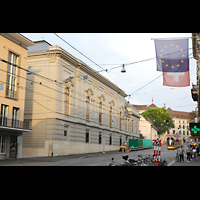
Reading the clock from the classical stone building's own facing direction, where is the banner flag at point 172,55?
The banner flag is roughly at 1 o'clock from the classical stone building.

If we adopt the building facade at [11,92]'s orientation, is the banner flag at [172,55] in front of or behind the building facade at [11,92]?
in front

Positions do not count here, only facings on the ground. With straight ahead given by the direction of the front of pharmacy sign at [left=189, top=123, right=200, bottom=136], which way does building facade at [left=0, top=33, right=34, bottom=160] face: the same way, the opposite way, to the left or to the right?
to the left

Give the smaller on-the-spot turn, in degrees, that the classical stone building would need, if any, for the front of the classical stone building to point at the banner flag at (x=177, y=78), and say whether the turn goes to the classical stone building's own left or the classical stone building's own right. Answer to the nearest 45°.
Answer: approximately 45° to the classical stone building's own right

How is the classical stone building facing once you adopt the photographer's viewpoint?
facing the viewer and to the right of the viewer

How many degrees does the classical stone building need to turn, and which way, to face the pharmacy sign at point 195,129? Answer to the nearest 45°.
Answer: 0° — it already faces it

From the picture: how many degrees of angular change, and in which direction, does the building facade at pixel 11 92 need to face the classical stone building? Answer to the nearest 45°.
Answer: approximately 90° to its left

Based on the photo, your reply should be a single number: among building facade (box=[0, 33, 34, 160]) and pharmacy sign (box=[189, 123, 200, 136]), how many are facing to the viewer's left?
0

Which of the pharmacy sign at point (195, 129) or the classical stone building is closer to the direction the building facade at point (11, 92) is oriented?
the pharmacy sign

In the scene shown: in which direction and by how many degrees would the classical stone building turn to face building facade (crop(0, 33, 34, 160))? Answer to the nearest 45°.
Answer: approximately 90° to its right

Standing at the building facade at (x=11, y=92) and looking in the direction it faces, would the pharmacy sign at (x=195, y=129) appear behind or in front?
in front

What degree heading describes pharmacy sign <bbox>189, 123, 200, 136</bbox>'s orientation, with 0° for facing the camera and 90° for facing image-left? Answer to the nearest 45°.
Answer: approximately 0°
